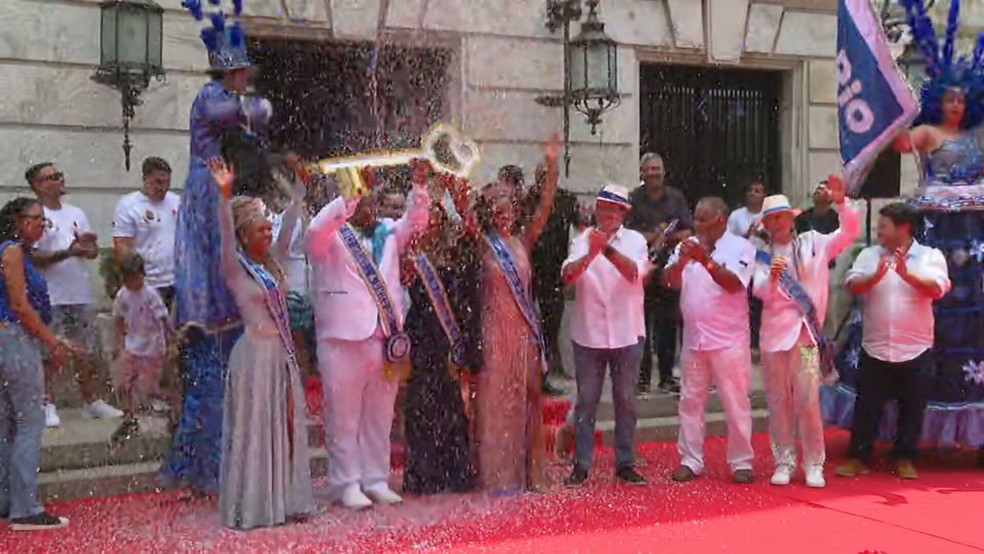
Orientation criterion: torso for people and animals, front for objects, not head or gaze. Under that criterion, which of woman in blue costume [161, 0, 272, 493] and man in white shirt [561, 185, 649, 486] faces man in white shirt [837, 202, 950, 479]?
the woman in blue costume

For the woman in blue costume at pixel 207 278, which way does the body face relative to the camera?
to the viewer's right

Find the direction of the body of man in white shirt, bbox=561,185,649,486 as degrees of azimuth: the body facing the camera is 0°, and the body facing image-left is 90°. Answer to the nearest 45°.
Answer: approximately 0°

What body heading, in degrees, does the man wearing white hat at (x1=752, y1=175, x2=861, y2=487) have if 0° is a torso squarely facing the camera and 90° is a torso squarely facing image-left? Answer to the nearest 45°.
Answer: approximately 0°

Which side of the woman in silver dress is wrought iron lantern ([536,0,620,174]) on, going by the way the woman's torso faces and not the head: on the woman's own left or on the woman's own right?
on the woman's own left
